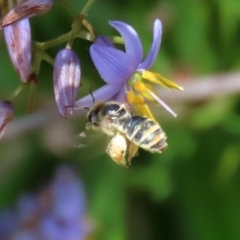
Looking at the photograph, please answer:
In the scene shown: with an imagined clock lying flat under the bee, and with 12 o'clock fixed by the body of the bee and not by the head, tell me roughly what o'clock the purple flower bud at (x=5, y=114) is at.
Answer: The purple flower bud is roughly at 12 o'clock from the bee.

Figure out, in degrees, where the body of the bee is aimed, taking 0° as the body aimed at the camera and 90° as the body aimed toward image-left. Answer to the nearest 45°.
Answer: approximately 90°
